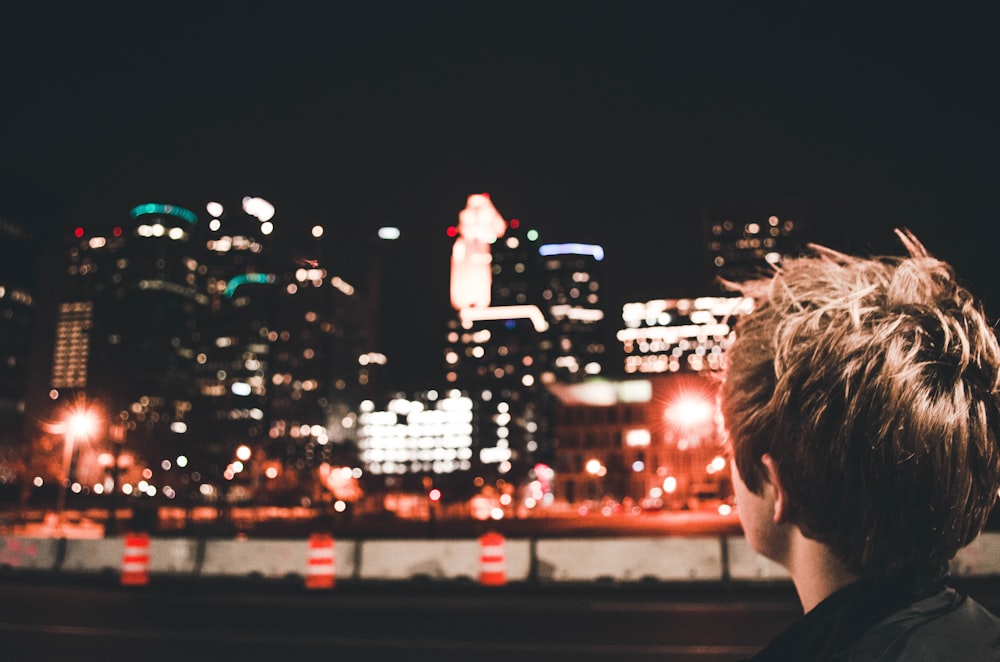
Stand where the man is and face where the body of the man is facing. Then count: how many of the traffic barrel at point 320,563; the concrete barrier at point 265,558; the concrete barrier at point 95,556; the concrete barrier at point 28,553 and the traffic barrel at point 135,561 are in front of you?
5

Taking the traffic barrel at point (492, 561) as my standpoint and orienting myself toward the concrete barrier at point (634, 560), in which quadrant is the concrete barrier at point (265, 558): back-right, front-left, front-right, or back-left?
back-left

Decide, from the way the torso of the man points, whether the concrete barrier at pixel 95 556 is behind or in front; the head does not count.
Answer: in front

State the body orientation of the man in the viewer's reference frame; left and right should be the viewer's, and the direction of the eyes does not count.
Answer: facing away from the viewer and to the left of the viewer

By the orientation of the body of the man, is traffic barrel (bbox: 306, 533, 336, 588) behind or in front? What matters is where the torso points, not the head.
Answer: in front

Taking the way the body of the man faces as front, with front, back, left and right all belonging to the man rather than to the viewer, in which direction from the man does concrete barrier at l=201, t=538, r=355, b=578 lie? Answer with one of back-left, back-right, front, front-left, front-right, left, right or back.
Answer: front

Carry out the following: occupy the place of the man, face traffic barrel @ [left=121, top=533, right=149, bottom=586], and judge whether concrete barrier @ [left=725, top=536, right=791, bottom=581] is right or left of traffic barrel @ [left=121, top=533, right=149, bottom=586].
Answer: right

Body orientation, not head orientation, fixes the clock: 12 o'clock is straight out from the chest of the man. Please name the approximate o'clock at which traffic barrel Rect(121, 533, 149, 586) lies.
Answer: The traffic barrel is roughly at 12 o'clock from the man.

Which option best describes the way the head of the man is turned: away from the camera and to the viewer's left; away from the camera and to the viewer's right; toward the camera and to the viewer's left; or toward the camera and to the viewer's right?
away from the camera and to the viewer's left

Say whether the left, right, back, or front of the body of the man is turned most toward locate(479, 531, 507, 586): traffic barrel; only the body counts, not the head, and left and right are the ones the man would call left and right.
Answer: front

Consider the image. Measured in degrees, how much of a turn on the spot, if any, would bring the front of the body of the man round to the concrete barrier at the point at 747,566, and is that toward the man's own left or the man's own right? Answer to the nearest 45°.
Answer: approximately 45° to the man's own right

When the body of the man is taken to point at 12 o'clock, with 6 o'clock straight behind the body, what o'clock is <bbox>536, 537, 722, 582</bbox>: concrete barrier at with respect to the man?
The concrete barrier is roughly at 1 o'clock from the man.
